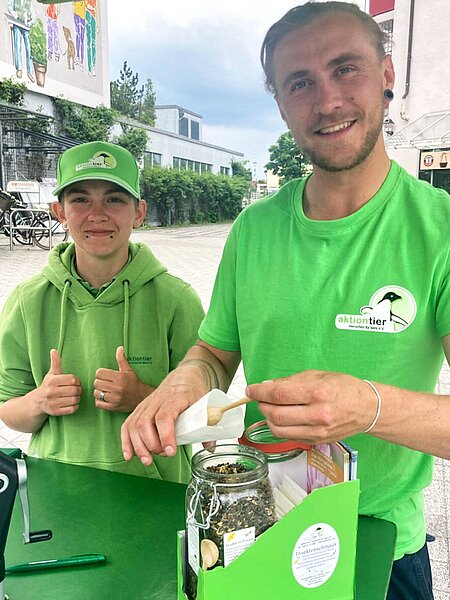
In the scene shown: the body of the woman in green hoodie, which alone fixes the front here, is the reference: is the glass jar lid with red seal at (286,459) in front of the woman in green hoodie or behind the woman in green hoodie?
in front

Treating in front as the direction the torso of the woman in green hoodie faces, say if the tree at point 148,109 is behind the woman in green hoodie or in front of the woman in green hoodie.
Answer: behind

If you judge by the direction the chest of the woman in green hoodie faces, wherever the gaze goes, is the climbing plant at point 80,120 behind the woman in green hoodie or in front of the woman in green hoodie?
behind

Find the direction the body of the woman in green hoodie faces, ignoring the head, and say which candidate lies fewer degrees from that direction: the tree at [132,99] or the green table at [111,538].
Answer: the green table

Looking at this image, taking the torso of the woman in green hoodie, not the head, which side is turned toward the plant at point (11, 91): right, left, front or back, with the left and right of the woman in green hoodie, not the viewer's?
back

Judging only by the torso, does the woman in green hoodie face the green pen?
yes

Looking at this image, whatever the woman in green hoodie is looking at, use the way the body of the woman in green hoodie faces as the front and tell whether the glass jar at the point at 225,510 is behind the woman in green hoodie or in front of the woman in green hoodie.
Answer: in front

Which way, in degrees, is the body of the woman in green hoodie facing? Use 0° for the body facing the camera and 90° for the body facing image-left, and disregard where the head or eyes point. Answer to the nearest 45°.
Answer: approximately 0°

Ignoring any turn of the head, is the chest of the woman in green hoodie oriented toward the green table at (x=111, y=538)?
yes

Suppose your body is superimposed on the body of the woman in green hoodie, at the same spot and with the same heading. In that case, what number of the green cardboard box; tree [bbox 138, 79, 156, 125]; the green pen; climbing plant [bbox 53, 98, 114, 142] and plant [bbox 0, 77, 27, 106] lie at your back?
3

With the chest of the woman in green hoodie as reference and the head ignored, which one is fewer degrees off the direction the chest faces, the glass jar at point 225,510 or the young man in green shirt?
the glass jar

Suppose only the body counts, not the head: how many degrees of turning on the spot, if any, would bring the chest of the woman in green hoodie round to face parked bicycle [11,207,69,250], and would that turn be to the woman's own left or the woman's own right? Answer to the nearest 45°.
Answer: approximately 180°

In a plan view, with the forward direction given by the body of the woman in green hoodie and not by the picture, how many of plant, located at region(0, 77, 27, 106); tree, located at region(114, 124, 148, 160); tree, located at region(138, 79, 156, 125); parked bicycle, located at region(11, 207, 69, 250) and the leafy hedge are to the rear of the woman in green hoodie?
5
